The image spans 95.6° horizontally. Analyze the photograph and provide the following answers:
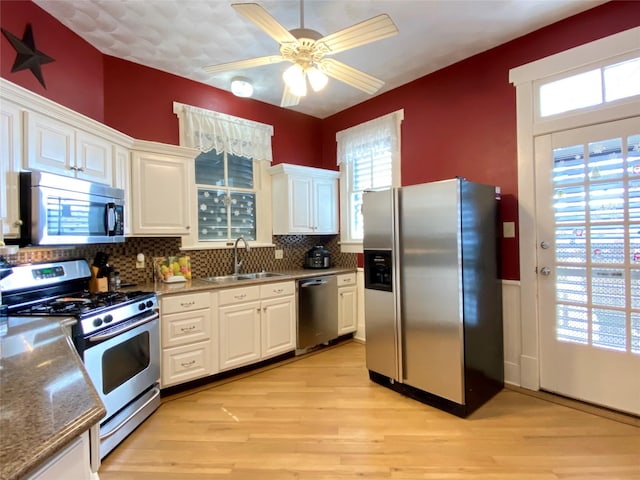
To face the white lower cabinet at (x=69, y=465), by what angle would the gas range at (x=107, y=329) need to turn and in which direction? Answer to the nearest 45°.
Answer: approximately 45° to its right

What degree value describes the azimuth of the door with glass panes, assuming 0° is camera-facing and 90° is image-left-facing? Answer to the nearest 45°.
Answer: approximately 45°

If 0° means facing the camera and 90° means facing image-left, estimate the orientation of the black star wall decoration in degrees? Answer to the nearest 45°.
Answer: approximately 315°

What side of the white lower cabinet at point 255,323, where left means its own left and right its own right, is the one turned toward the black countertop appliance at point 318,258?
left

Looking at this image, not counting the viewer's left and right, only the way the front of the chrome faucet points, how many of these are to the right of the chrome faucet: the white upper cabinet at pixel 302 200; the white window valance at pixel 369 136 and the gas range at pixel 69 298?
1

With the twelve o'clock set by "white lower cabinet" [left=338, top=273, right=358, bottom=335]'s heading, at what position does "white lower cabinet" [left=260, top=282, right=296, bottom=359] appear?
"white lower cabinet" [left=260, top=282, right=296, bottom=359] is roughly at 3 o'clock from "white lower cabinet" [left=338, top=273, right=358, bottom=335].

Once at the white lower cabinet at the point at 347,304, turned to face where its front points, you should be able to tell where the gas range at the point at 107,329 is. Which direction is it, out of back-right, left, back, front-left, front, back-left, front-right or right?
right

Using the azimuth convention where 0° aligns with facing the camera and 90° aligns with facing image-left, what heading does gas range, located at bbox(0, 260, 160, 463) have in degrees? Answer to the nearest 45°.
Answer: approximately 315°

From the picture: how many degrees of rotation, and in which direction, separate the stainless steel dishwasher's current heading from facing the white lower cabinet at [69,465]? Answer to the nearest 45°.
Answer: approximately 45° to its right

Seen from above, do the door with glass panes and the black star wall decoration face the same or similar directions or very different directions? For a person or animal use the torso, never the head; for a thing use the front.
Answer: very different directions

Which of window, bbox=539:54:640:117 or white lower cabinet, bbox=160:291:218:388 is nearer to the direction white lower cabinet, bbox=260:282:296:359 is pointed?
the window
